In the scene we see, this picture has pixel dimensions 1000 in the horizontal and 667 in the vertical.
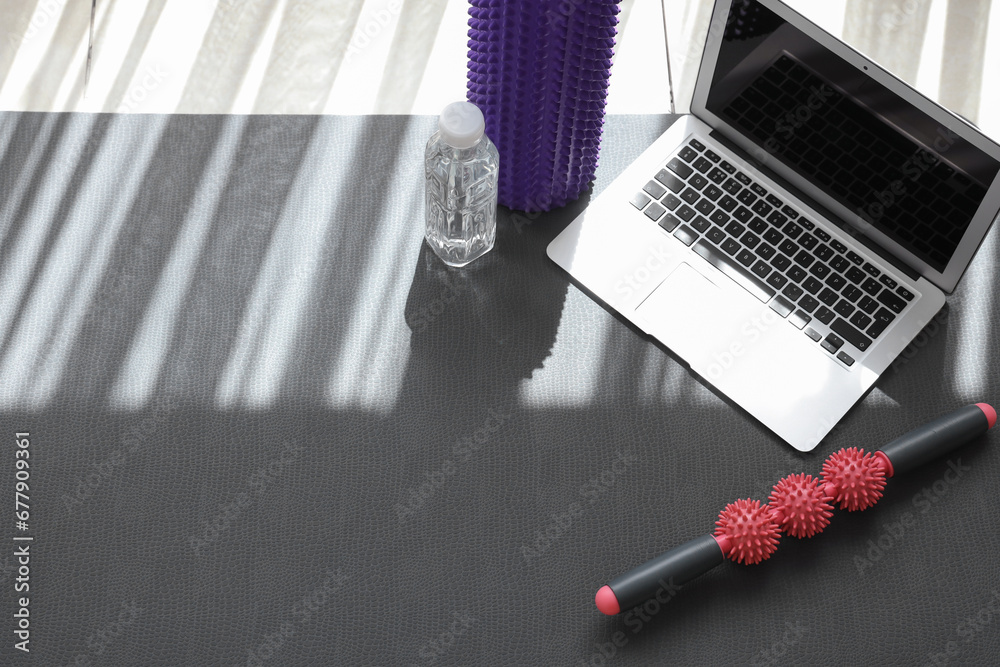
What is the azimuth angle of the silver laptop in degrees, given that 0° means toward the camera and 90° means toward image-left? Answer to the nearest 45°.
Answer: approximately 45°
